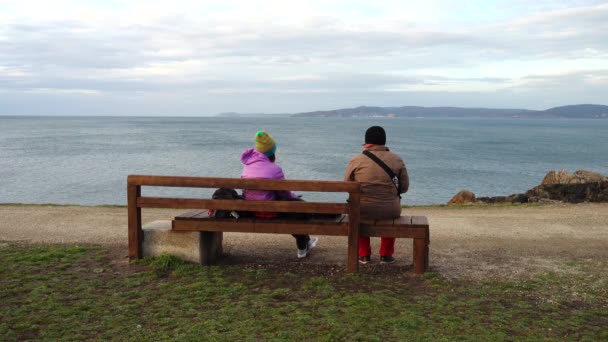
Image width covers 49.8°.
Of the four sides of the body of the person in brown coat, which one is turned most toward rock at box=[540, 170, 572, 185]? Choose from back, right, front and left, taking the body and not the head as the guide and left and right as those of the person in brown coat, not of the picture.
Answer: front

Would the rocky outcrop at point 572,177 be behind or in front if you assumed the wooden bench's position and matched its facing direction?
in front

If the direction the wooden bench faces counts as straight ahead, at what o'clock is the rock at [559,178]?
The rock is roughly at 1 o'clock from the wooden bench.

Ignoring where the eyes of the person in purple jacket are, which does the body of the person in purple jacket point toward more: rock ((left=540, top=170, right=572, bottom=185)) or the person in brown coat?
the rock

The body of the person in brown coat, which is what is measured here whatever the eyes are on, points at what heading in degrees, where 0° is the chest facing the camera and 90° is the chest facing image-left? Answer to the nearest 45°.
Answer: approximately 180°

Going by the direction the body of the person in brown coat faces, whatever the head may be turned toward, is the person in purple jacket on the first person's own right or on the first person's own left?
on the first person's own left

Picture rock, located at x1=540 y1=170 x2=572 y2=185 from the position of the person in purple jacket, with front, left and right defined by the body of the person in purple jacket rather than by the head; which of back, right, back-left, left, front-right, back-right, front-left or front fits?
front

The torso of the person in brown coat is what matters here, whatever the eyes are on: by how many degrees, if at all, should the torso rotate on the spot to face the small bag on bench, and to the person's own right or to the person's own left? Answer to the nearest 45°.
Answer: approximately 90° to the person's own left

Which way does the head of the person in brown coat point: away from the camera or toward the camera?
away from the camera

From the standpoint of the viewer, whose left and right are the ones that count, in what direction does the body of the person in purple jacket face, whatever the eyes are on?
facing away from the viewer and to the right of the viewer

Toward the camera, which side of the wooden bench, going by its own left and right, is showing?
back
